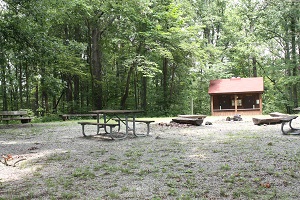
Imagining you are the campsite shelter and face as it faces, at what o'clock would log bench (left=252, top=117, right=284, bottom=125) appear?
The log bench is roughly at 12 o'clock from the campsite shelter.

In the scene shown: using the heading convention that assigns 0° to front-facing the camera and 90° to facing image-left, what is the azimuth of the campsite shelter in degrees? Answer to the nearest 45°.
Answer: approximately 0°

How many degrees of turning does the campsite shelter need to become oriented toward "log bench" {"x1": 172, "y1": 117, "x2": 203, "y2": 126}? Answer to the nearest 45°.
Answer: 0° — it already faces it
